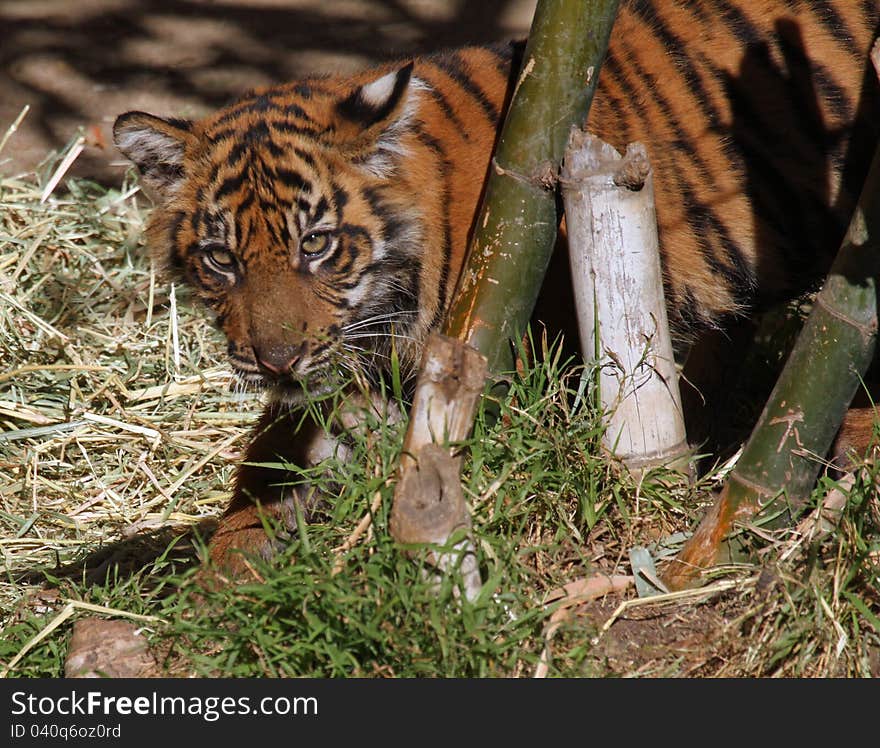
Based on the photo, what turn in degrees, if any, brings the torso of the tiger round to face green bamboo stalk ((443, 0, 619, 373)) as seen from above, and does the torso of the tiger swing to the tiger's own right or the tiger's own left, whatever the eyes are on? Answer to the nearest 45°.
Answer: approximately 90° to the tiger's own left

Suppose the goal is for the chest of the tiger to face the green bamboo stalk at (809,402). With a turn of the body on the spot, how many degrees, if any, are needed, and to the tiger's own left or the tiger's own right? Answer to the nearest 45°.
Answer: approximately 90° to the tiger's own left

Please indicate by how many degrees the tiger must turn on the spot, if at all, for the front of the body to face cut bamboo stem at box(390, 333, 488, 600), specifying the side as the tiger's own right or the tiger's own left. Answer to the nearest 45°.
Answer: approximately 45° to the tiger's own left

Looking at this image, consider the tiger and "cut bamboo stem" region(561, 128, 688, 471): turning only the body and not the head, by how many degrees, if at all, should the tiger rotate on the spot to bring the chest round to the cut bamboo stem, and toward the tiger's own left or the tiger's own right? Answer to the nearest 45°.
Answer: approximately 90° to the tiger's own left

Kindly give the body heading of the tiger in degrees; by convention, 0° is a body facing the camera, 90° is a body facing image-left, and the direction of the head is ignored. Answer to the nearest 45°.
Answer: approximately 45°

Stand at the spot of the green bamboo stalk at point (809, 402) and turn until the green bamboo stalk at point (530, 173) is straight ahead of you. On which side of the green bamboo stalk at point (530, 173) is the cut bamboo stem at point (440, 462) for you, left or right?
left

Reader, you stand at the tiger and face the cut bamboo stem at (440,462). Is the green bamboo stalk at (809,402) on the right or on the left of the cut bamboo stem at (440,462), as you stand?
left
